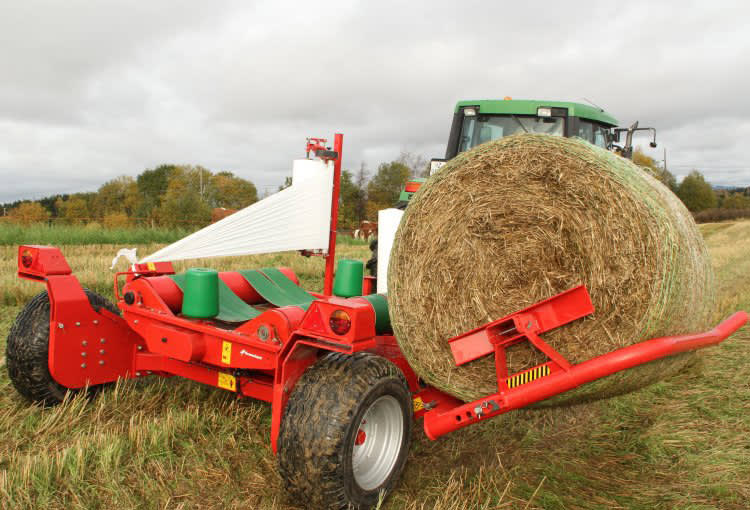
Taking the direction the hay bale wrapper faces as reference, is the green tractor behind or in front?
in front

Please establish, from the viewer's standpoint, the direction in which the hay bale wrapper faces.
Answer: facing away from the viewer and to the right of the viewer

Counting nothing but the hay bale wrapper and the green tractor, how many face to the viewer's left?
0
